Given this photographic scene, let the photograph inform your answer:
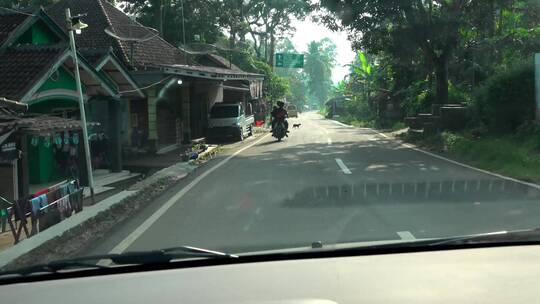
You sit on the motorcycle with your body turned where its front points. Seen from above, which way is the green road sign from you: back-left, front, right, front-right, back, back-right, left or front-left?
front

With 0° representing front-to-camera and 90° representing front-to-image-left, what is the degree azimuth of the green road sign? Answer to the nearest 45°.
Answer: approximately 0°

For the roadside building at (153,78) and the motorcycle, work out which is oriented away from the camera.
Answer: the motorcycle

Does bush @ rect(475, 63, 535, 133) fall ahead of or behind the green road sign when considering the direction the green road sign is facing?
ahead

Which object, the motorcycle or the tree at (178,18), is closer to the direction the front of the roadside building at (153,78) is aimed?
the motorcycle

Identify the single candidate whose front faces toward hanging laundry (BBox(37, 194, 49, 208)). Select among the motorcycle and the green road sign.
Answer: the green road sign

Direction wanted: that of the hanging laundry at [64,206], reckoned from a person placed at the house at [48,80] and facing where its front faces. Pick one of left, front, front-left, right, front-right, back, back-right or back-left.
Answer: front-right

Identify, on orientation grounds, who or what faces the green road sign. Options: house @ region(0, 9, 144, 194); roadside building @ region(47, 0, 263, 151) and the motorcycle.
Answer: the motorcycle

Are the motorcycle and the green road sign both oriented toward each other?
yes

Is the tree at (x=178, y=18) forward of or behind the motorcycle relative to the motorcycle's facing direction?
forward

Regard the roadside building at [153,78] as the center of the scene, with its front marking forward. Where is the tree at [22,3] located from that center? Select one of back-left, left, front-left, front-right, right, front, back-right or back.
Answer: back

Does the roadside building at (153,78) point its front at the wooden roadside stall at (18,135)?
no

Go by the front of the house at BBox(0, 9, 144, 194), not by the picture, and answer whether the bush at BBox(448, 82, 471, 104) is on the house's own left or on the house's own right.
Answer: on the house's own left

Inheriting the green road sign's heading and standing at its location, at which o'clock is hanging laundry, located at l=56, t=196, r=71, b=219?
The hanging laundry is roughly at 12 o'clock from the green road sign.

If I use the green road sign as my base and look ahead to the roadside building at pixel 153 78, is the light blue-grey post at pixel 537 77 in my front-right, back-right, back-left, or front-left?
front-left

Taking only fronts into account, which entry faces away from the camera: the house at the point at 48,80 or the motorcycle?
the motorcycle

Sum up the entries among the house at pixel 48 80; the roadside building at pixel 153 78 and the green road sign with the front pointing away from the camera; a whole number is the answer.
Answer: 0

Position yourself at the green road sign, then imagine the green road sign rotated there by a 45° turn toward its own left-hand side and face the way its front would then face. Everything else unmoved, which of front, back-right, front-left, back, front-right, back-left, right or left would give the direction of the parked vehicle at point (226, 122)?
front-right
